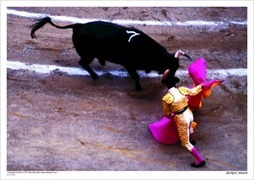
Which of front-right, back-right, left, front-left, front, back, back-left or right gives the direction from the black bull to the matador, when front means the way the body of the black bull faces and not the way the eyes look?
front-right

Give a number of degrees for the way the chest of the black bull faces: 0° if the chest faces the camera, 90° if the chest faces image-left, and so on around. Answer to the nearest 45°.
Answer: approximately 270°
